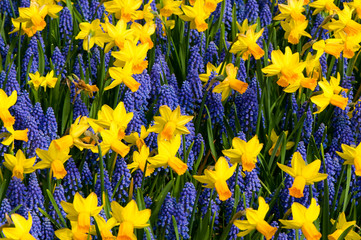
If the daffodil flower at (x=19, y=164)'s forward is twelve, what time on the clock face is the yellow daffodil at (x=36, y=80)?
The yellow daffodil is roughly at 6 o'clock from the daffodil flower.

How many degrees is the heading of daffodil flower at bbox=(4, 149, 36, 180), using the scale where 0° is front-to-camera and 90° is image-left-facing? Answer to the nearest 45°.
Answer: approximately 0°

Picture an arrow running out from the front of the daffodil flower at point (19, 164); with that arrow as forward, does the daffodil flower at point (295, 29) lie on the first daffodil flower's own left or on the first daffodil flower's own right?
on the first daffodil flower's own left

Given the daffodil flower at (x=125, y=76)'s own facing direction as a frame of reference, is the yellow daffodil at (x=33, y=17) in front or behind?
behind

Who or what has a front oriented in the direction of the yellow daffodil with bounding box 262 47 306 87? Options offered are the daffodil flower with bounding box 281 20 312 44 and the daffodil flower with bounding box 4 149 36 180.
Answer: the daffodil flower with bounding box 281 20 312 44

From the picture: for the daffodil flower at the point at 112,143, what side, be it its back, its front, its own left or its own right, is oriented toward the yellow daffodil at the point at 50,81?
back

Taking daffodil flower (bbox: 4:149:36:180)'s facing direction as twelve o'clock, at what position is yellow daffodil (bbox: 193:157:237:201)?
The yellow daffodil is roughly at 10 o'clock from the daffodil flower.

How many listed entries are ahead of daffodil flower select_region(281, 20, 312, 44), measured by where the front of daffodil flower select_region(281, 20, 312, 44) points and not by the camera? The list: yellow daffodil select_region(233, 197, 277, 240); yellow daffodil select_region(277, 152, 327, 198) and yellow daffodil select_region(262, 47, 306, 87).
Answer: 3

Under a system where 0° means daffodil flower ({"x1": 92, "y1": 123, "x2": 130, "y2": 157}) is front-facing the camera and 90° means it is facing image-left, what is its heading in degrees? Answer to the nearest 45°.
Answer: approximately 315°

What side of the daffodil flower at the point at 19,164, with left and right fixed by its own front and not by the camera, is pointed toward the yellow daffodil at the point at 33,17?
back

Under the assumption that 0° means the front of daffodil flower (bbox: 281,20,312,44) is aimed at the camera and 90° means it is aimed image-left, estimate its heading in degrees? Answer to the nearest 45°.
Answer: approximately 0°
